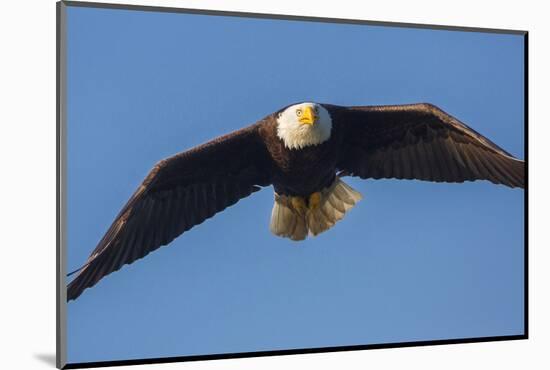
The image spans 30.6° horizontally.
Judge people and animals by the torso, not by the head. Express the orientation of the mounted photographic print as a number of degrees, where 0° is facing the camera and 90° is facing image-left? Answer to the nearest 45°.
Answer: approximately 315°
